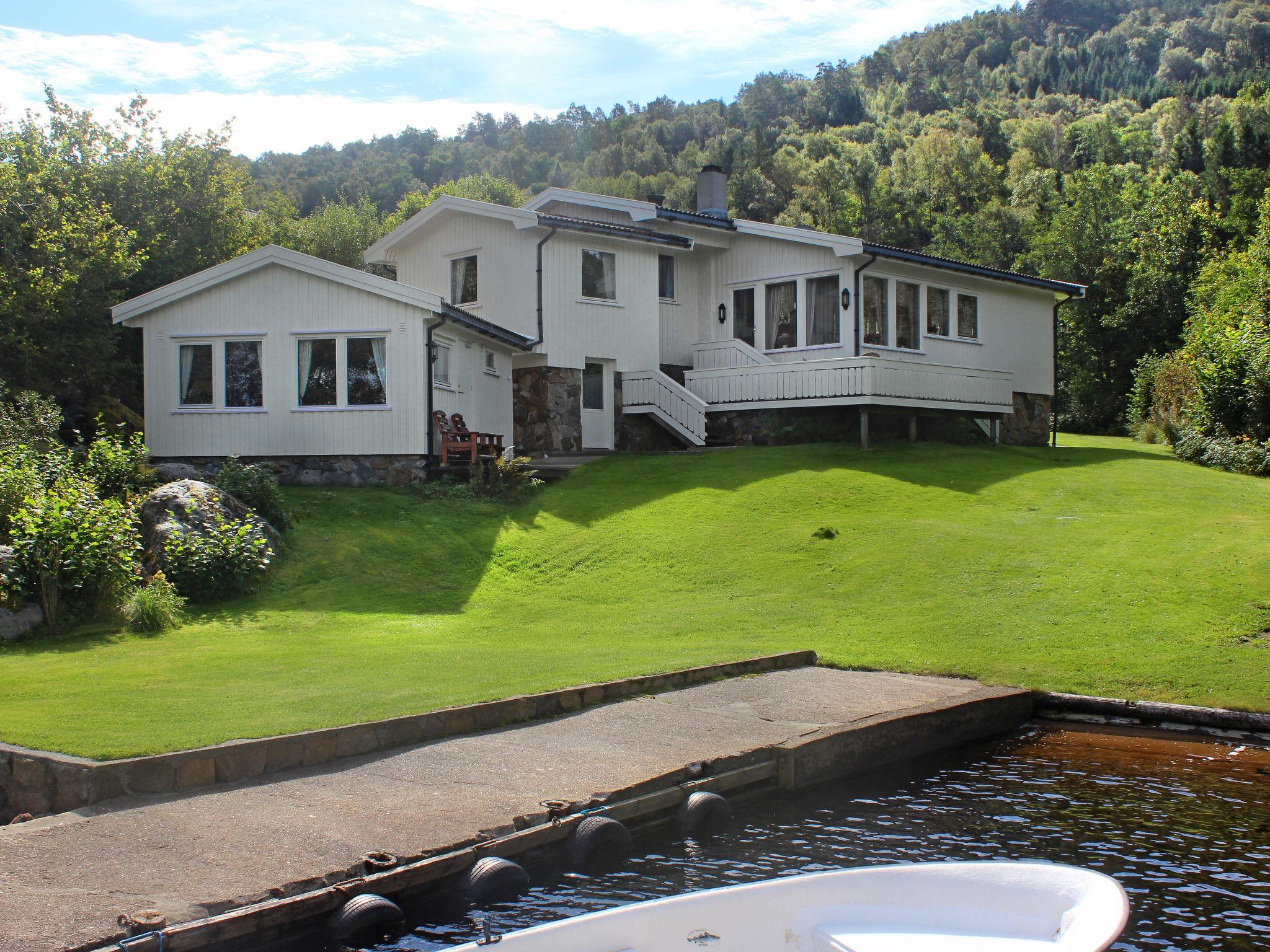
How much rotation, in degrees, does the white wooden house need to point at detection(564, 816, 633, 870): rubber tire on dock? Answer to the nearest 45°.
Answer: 0° — it already faces it

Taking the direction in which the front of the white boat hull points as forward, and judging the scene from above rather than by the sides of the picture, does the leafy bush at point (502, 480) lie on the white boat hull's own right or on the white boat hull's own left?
on the white boat hull's own left

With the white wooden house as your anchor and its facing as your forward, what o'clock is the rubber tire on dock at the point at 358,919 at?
The rubber tire on dock is roughly at 12 o'clock from the white wooden house.

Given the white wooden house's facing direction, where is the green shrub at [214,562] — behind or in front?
in front

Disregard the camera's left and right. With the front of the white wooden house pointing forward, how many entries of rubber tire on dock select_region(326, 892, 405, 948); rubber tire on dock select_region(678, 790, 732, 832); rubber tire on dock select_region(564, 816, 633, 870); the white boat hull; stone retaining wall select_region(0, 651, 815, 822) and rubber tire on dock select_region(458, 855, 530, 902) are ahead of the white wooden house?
6

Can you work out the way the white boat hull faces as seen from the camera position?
facing to the right of the viewer

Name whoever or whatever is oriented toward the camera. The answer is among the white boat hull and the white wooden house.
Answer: the white wooden house

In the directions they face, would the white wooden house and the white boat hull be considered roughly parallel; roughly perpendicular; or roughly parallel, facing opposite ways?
roughly perpendicular

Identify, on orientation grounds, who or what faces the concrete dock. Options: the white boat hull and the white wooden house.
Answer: the white wooden house

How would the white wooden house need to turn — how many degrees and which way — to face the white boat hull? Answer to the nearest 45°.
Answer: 0° — it already faces it

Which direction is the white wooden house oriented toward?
toward the camera

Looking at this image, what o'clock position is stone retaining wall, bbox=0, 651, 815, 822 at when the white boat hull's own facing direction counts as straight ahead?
The stone retaining wall is roughly at 7 o'clock from the white boat hull.

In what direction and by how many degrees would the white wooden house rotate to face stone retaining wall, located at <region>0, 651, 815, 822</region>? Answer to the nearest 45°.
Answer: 0° — it already faces it
